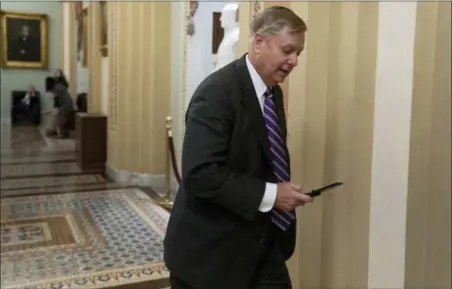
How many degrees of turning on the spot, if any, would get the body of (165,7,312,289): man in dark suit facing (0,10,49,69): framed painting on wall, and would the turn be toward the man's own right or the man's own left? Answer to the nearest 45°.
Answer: approximately 180°

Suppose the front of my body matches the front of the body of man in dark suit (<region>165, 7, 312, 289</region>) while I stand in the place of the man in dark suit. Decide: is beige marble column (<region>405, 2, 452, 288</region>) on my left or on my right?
on my left

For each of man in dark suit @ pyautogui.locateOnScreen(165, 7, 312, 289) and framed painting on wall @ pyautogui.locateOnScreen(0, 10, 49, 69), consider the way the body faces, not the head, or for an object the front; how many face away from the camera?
0

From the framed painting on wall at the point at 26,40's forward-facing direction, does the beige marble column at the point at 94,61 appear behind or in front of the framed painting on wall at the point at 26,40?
in front

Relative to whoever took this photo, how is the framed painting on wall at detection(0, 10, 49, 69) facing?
facing the viewer

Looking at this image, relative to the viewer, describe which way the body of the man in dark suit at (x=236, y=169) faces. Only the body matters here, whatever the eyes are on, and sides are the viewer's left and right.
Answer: facing the viewer and to the right of the viewer

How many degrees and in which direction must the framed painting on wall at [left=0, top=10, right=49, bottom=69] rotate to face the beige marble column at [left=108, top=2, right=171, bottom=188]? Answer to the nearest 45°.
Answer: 0° — it already faces it

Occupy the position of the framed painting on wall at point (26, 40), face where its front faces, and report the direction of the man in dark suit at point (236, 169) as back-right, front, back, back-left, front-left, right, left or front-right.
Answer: front

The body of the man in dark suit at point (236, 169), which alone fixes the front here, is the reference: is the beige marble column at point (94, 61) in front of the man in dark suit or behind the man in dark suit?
behind

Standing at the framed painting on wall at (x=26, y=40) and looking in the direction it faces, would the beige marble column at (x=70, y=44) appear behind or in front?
in front

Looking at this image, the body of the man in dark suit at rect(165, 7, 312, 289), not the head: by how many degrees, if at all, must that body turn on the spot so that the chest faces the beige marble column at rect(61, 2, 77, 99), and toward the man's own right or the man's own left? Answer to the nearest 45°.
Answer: approximately 135° to the man's own left

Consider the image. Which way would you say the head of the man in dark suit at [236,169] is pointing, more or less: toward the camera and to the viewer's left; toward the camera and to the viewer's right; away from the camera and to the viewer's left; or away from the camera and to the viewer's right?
toward the camera and to the viewer's right

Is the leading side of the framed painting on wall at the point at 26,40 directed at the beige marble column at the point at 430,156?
yes
